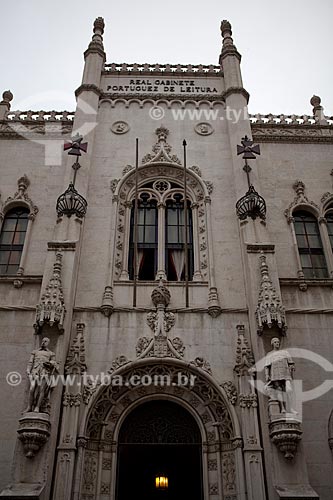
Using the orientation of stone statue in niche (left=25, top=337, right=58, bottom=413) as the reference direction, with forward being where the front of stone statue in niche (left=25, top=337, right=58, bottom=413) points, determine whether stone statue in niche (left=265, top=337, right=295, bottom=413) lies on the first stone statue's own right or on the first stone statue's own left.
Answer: on the first stone statue's own left

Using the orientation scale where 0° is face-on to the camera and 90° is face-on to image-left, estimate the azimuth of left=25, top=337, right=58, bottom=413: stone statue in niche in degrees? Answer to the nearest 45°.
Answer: approximately 0°

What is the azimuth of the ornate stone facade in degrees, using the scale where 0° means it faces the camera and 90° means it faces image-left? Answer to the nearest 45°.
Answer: approximately 0°
